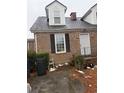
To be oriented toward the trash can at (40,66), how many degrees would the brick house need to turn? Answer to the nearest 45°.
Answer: approximately 45° to its right

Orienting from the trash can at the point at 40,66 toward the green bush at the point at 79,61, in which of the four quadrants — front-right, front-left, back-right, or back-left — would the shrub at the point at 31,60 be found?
back-left

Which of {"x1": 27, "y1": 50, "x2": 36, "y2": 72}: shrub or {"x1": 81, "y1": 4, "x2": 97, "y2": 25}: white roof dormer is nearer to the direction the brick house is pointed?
the shrub

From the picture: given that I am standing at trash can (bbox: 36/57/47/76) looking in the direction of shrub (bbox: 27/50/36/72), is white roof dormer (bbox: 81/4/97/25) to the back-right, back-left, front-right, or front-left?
back-right

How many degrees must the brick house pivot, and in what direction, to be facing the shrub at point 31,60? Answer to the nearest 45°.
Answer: approximately 45° to its right

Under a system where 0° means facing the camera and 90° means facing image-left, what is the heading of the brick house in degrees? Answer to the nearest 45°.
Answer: approximately 0°

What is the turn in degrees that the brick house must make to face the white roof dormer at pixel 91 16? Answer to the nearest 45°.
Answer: approximately 90° to its left

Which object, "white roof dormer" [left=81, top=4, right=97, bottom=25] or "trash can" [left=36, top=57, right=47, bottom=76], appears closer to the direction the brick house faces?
the trash can
